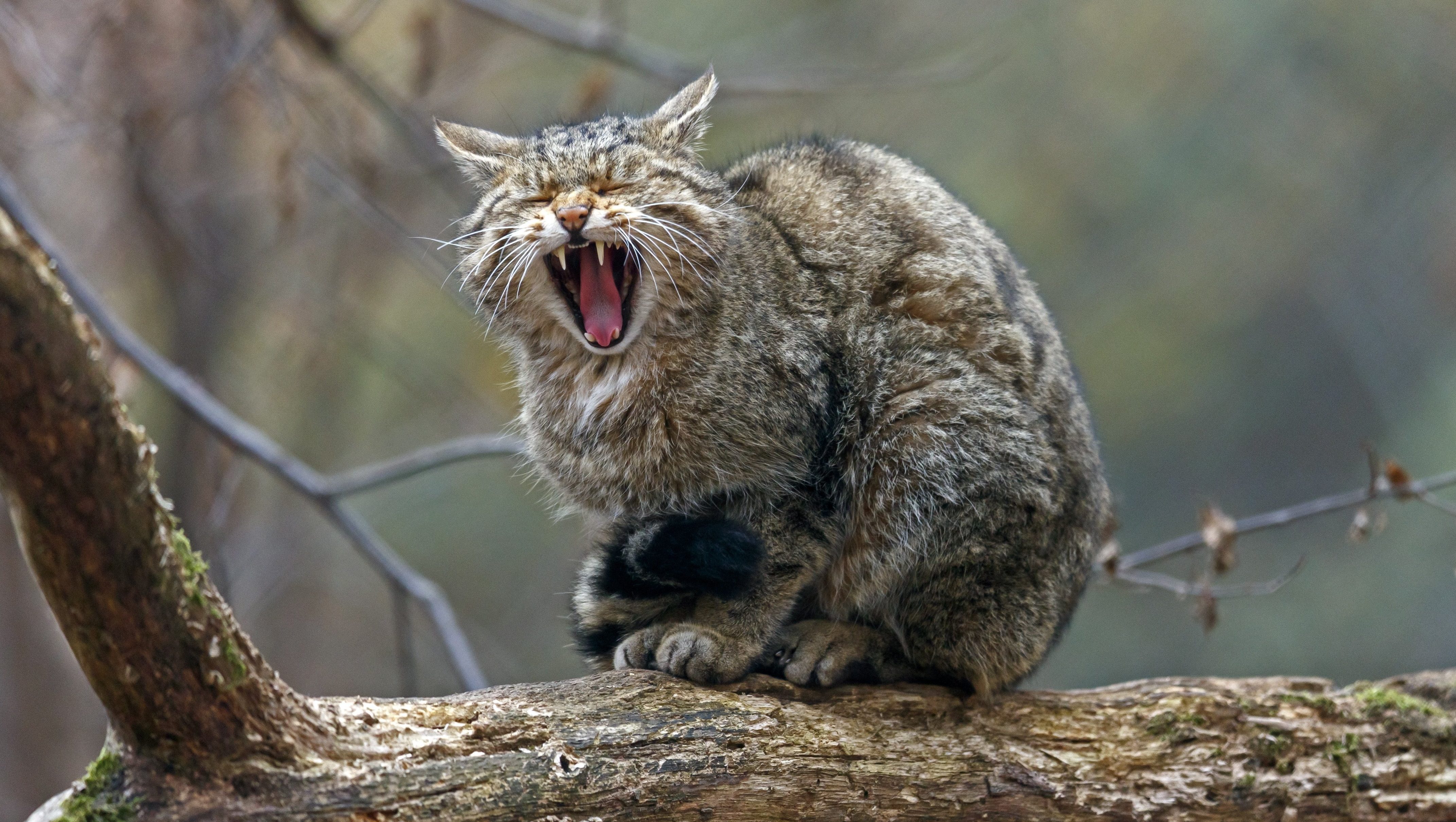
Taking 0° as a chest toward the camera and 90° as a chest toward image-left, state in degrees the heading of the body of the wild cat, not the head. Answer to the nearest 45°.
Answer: approximately 45°

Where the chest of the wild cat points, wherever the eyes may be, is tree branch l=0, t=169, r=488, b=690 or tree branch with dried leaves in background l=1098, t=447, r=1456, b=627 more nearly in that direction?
the tree branch l=0, t=169, r=488, b=690

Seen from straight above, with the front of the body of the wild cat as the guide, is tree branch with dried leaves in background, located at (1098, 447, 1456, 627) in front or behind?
behind

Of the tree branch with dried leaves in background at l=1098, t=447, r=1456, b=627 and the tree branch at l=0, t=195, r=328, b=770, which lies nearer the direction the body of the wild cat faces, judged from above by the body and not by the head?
the tree branch at l=0, t=195, r=328, b=770

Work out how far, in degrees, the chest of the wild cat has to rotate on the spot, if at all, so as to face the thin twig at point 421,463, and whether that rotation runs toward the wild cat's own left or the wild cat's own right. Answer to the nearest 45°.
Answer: approximately 90° to the wild cat's own right

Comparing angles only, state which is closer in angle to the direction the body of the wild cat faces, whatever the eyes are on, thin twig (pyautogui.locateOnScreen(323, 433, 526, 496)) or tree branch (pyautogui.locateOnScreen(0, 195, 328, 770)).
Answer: the tree branch

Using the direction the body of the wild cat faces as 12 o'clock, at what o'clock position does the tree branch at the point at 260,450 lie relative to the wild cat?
The tree branch is roughly at 2 o'clock from the wild cat.
